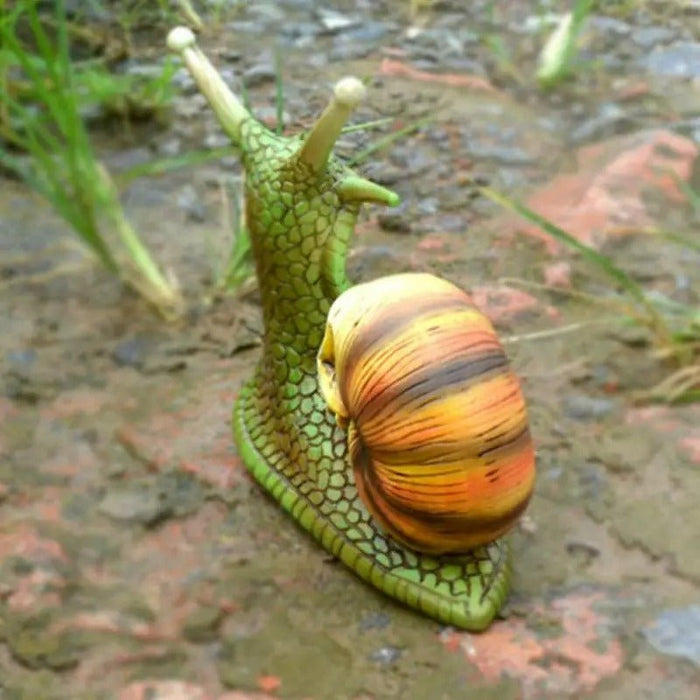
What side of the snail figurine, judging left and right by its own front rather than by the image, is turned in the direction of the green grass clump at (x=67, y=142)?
front

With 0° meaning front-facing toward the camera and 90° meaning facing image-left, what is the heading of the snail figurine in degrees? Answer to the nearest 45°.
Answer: approximately 135°

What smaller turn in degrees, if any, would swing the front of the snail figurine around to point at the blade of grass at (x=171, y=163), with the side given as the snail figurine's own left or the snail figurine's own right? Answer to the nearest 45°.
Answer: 0° — it already faces it

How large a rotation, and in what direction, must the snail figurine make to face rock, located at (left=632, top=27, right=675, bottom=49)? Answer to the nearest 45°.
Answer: approximately 90° to its right

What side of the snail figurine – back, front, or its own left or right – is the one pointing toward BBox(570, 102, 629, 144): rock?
right
